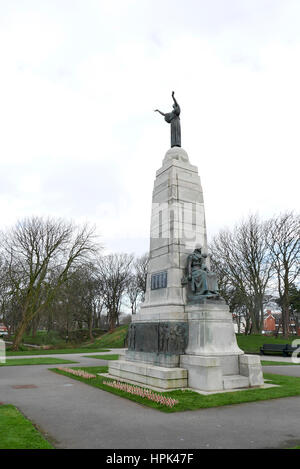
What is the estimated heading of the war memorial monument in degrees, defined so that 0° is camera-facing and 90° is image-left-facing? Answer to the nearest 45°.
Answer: approximately 315°

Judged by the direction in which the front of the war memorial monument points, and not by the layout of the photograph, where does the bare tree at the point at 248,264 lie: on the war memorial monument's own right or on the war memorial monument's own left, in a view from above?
on the war memorial monument's own left

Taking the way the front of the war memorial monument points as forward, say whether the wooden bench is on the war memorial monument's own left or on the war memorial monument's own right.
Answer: on the war memorial monument's own left
